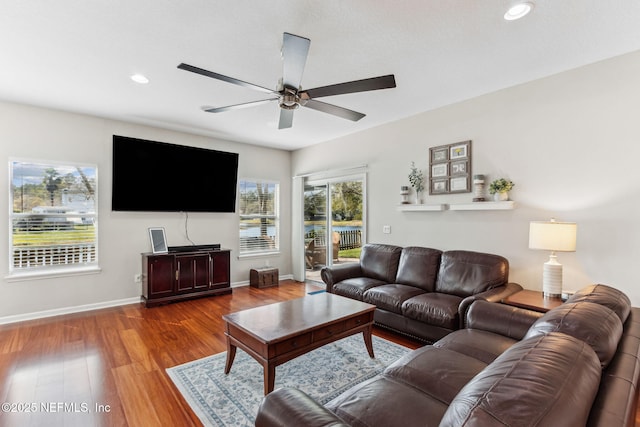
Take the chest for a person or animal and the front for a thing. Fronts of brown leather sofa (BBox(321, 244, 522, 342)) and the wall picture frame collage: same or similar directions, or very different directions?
same or similar directions

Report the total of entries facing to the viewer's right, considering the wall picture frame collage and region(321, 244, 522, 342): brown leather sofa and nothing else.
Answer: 0

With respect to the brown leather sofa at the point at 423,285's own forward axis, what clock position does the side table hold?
The side table is roughly at 8 o'clock from the brown leather sofa.

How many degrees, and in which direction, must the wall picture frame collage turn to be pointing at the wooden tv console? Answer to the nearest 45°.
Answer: approximately 45° to its right

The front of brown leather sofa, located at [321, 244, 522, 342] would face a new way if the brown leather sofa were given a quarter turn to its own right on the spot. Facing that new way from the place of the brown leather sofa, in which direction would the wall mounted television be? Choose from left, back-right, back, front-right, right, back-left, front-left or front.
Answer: front-left

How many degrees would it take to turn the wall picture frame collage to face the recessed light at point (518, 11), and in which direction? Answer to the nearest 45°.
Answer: approximately 45° to its left

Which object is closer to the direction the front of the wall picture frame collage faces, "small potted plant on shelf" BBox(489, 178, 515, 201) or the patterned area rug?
the patterned area rug

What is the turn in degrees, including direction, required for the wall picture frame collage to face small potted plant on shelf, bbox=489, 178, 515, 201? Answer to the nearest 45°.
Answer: approximately 90° to its left

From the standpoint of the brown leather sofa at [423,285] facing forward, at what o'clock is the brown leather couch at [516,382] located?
The brown leather couch is roughly at 10 o'clock from the brown leather sofa.

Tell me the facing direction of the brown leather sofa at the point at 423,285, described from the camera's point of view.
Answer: facing the viewer and to the left of the viewer

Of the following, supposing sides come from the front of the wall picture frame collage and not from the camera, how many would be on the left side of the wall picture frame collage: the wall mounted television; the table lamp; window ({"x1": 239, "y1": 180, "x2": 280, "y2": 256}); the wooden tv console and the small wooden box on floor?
1

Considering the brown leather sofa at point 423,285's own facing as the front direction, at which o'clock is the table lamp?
The table lamp is roughly at 8 o'clock from the brown leather sofa.
